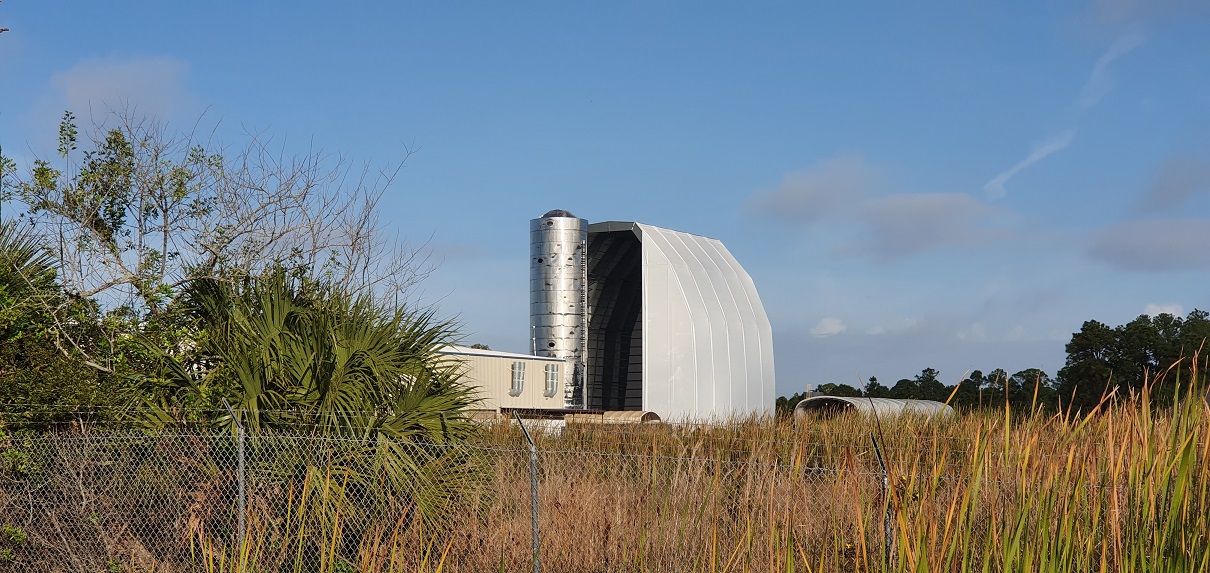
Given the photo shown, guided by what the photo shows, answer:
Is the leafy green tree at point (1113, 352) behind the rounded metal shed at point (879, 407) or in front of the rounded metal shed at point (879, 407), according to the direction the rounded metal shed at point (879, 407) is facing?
behind

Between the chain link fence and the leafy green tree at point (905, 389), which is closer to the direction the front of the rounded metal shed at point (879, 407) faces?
the chain link fence

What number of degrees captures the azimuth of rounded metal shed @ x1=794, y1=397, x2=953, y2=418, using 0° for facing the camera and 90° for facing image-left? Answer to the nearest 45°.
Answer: approximately 45°

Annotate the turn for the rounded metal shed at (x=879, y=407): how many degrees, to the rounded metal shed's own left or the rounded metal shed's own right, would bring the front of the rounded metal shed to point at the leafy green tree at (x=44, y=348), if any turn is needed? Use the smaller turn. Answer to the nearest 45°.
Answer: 0° — it already faces it

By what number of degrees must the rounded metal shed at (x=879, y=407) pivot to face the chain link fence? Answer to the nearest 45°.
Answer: approximately 45° to its left

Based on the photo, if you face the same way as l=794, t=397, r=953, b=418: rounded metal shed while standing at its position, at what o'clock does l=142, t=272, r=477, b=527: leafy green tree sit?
The leafy green tree is roughly at 11 o'clock from the rounded metal shed.

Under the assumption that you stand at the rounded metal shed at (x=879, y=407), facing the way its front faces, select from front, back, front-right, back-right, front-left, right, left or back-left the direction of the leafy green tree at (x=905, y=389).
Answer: back-right
